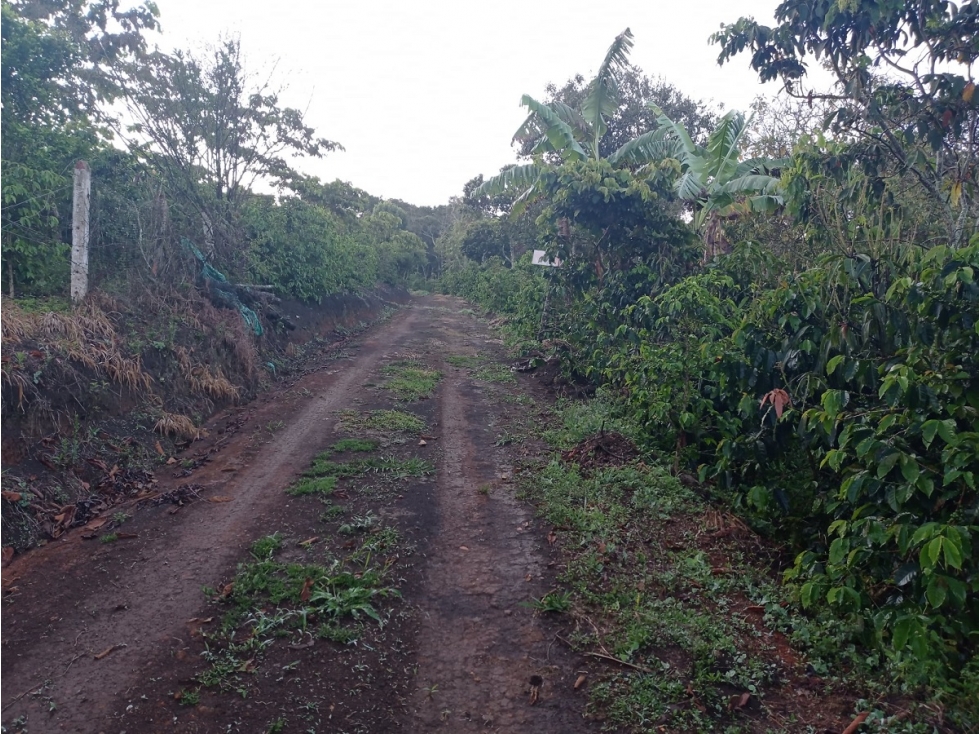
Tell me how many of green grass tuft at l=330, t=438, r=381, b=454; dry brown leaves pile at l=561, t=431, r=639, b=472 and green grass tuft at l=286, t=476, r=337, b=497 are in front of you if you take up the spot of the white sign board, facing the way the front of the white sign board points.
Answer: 3

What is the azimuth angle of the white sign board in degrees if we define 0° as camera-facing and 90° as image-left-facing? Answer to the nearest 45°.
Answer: approximately 0°

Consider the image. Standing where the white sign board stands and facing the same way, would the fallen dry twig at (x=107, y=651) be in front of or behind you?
in front

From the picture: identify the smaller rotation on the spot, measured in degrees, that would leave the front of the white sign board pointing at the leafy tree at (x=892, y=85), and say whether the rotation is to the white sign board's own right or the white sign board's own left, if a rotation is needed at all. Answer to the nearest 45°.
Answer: approximately 45° to the white sign board's own left

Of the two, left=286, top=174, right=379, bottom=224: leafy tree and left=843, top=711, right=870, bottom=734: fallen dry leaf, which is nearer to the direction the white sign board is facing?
the fallen dry leaf

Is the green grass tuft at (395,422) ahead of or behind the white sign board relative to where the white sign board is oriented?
ahead

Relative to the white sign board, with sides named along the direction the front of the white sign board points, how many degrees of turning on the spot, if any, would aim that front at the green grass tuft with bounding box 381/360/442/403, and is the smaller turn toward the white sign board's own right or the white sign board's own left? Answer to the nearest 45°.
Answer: approximately 45° to the white sign board's own right

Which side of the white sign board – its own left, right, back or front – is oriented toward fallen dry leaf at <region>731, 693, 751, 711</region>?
front

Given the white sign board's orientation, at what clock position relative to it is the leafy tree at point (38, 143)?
The leafy tree is roughly at 2 o'clock from the white sign board.

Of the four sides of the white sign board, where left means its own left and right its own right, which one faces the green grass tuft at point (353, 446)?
front

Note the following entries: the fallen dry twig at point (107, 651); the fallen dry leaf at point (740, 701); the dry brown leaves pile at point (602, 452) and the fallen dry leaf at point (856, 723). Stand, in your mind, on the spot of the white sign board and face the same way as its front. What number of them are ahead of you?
4

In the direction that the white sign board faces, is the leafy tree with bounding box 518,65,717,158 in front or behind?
behind

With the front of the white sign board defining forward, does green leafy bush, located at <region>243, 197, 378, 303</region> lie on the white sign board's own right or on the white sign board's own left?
on the white sign board's own right
